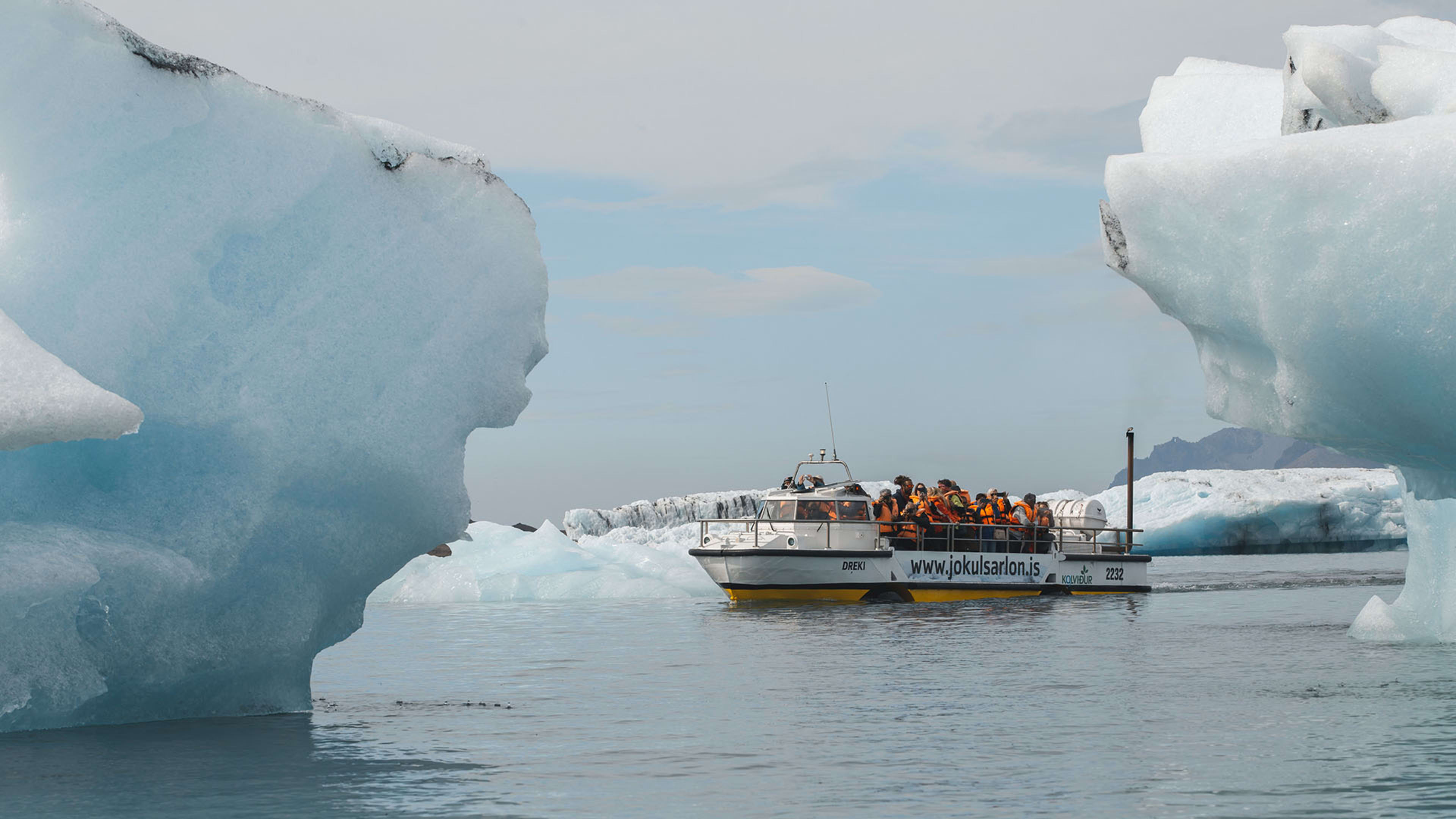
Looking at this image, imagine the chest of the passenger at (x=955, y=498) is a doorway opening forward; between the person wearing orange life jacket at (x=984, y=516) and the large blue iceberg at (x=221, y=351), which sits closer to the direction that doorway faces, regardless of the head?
the large blue iceberg

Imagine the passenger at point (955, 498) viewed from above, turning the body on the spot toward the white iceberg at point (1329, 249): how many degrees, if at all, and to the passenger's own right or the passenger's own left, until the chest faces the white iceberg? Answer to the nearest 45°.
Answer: approximately 90° to the passenger's own left

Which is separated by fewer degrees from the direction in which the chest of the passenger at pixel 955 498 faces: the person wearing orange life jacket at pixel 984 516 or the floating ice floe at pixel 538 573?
the floating ice floe
